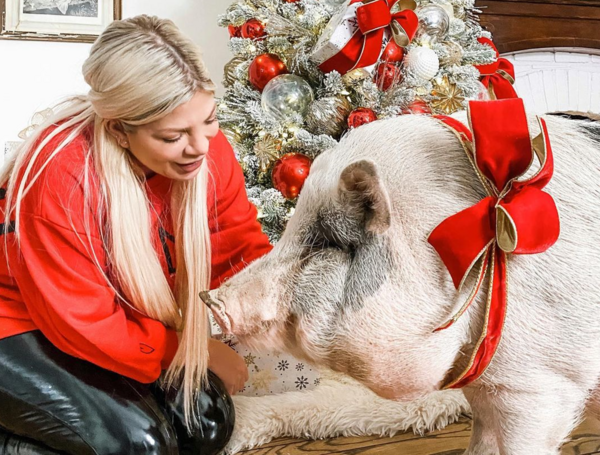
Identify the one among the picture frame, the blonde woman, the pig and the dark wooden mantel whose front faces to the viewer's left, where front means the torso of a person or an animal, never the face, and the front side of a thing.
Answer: the pig

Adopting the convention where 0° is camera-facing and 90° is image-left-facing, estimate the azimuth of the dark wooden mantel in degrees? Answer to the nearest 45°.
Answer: approximately 0°

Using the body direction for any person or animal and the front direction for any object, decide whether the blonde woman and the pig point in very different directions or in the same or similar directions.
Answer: very different directions

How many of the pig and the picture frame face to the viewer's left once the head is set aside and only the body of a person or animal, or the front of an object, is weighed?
1

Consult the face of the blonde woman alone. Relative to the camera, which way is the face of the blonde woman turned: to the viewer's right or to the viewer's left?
to the viewer's right

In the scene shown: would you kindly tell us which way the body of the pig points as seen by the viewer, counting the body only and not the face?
to the viewer's left
